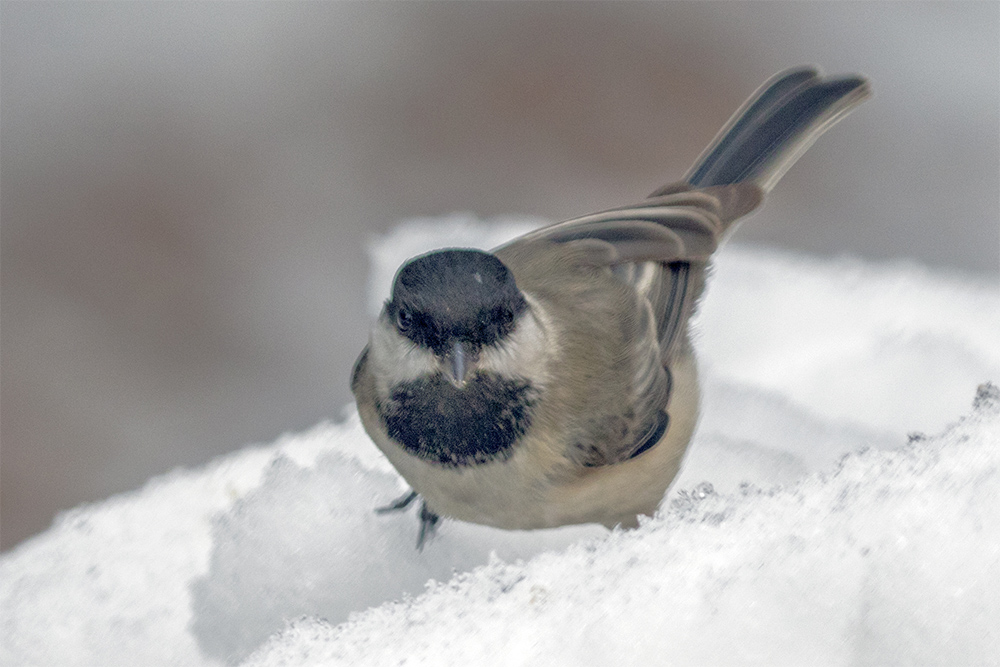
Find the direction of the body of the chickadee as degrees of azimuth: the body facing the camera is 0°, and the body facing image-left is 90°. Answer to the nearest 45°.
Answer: approximately 45°
